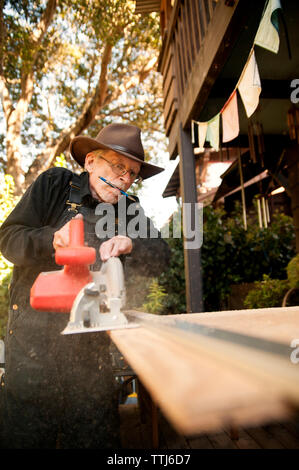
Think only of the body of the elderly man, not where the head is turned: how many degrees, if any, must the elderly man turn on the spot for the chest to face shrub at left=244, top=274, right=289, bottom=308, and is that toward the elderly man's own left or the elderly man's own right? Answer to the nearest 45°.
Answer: approximately 90° to the elderly man's own left

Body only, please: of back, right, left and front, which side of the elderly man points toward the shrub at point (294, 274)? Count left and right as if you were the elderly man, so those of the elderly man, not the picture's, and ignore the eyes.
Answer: left

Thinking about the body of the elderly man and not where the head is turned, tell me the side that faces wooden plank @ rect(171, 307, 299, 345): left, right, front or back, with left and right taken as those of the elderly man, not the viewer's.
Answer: front

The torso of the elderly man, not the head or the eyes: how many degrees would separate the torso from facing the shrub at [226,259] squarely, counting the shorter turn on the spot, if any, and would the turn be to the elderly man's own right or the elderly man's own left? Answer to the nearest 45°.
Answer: approximately 90° to the elderly man's own left

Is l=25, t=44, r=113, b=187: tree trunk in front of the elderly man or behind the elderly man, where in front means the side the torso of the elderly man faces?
behind

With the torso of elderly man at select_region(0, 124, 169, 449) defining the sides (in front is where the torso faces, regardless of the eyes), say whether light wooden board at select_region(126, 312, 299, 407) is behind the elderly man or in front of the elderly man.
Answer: in front

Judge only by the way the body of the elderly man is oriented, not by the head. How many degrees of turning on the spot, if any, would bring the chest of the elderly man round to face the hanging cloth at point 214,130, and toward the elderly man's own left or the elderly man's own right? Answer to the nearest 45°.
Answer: approximately 90° to the elderly man's own left

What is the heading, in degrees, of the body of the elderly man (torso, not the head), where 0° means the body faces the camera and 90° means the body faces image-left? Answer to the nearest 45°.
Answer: approximately 315°
